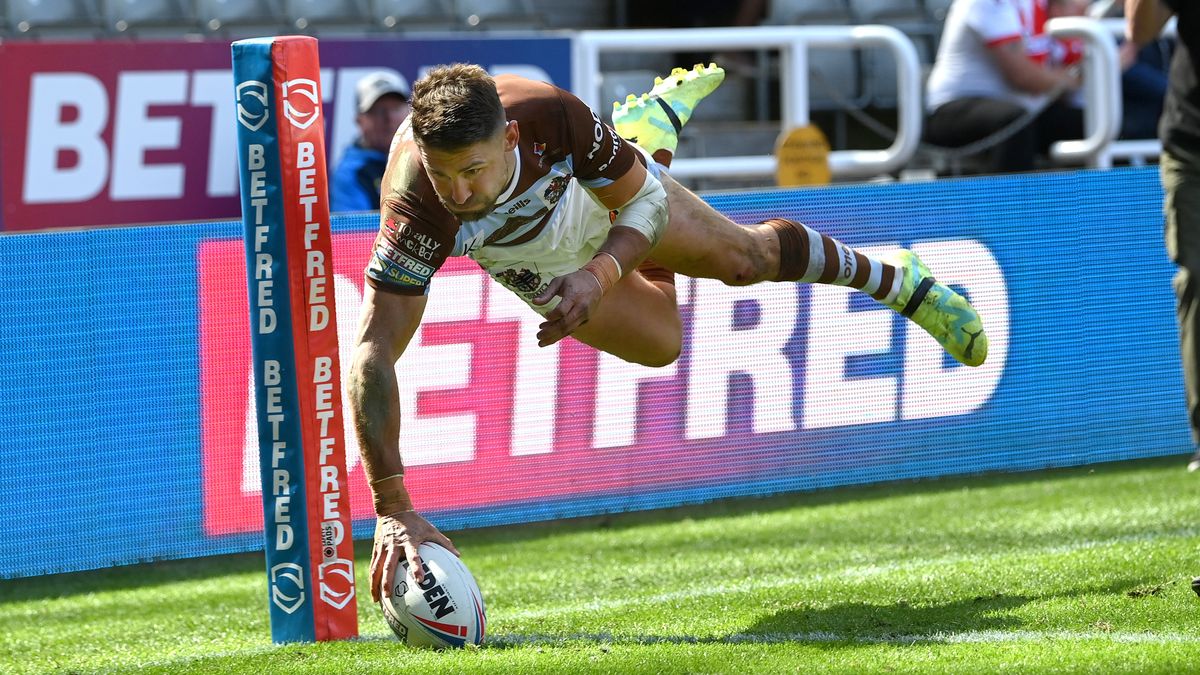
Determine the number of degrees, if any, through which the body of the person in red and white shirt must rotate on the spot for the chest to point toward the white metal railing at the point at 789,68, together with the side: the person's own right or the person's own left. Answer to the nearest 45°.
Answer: approximately 135° to the person's own right

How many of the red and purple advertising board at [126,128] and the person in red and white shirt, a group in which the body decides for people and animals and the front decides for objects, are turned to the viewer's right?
1

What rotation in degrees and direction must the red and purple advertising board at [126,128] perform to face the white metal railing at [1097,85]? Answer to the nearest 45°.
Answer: approximately 90° to its left

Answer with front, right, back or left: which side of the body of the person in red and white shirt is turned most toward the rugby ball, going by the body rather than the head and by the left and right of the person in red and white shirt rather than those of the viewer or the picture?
right

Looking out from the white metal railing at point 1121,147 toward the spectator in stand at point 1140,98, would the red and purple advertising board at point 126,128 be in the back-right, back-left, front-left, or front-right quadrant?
back-left

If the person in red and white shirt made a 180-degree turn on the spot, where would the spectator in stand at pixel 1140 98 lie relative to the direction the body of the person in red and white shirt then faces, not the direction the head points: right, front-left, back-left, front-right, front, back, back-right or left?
back-right

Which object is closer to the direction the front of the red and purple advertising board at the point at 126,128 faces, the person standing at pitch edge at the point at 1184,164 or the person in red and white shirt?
the person standing at pitch edge

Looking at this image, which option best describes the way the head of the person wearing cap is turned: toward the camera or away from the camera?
toward the camera

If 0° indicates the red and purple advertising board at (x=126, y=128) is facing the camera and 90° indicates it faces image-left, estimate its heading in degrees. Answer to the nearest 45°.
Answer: approximately 0°

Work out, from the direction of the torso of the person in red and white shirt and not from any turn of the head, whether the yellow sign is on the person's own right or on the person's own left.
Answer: on the person's own right

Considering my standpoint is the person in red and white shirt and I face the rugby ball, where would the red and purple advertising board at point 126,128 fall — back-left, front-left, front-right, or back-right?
front-right

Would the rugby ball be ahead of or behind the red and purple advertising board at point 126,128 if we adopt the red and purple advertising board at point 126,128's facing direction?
ahead

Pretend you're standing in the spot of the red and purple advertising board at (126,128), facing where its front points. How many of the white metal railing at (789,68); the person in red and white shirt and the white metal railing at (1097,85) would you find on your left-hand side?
3
